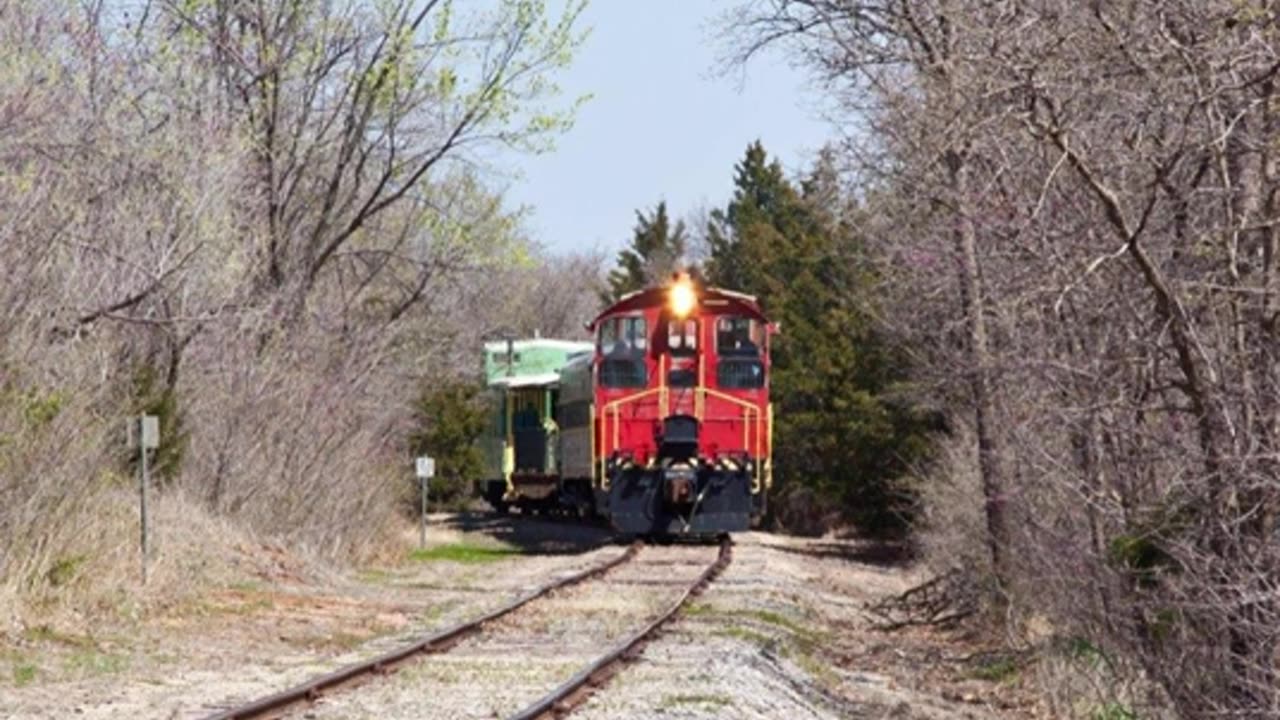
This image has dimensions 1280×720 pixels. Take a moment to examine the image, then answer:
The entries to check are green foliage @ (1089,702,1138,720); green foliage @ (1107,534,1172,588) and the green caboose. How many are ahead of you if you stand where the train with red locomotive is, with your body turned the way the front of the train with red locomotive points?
2

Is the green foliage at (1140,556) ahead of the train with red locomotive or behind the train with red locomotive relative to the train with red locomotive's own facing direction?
ahead

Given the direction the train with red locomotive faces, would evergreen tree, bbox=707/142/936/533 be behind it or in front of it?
behind

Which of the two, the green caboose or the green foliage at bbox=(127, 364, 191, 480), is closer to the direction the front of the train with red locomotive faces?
the green foliage

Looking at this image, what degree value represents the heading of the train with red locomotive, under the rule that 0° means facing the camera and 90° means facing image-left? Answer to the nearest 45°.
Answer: approximately 0°

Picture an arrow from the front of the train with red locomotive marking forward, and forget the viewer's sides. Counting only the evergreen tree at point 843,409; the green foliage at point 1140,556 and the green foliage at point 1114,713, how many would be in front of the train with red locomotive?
2

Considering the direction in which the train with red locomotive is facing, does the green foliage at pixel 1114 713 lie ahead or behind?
ahead

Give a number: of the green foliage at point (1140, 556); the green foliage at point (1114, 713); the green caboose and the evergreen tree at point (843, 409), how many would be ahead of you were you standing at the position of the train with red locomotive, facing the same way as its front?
2

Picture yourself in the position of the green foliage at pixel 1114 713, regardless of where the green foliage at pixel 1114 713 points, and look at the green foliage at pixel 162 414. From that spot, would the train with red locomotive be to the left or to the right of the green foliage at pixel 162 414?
right

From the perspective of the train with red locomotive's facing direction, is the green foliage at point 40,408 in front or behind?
in front

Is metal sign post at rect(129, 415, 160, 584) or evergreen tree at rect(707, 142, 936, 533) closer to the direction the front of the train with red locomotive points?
the metal sign post
